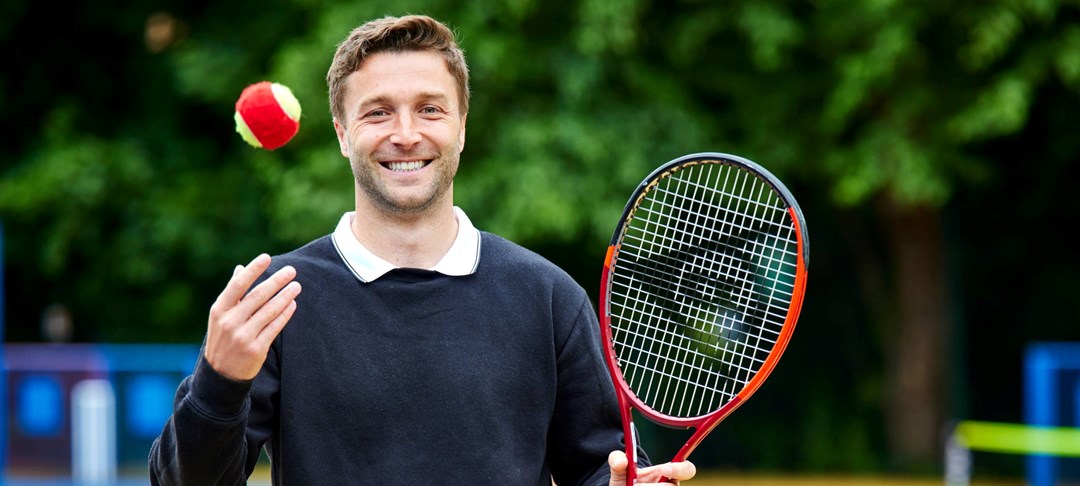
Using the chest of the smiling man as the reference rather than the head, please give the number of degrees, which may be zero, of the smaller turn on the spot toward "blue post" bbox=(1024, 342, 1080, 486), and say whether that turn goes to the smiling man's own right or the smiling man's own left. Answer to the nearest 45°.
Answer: approximately 135° to the smiling man's own left

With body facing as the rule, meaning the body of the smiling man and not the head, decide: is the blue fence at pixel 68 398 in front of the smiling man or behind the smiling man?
behind

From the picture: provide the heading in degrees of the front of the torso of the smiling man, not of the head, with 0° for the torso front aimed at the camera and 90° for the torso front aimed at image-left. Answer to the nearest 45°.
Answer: approximately 0°
